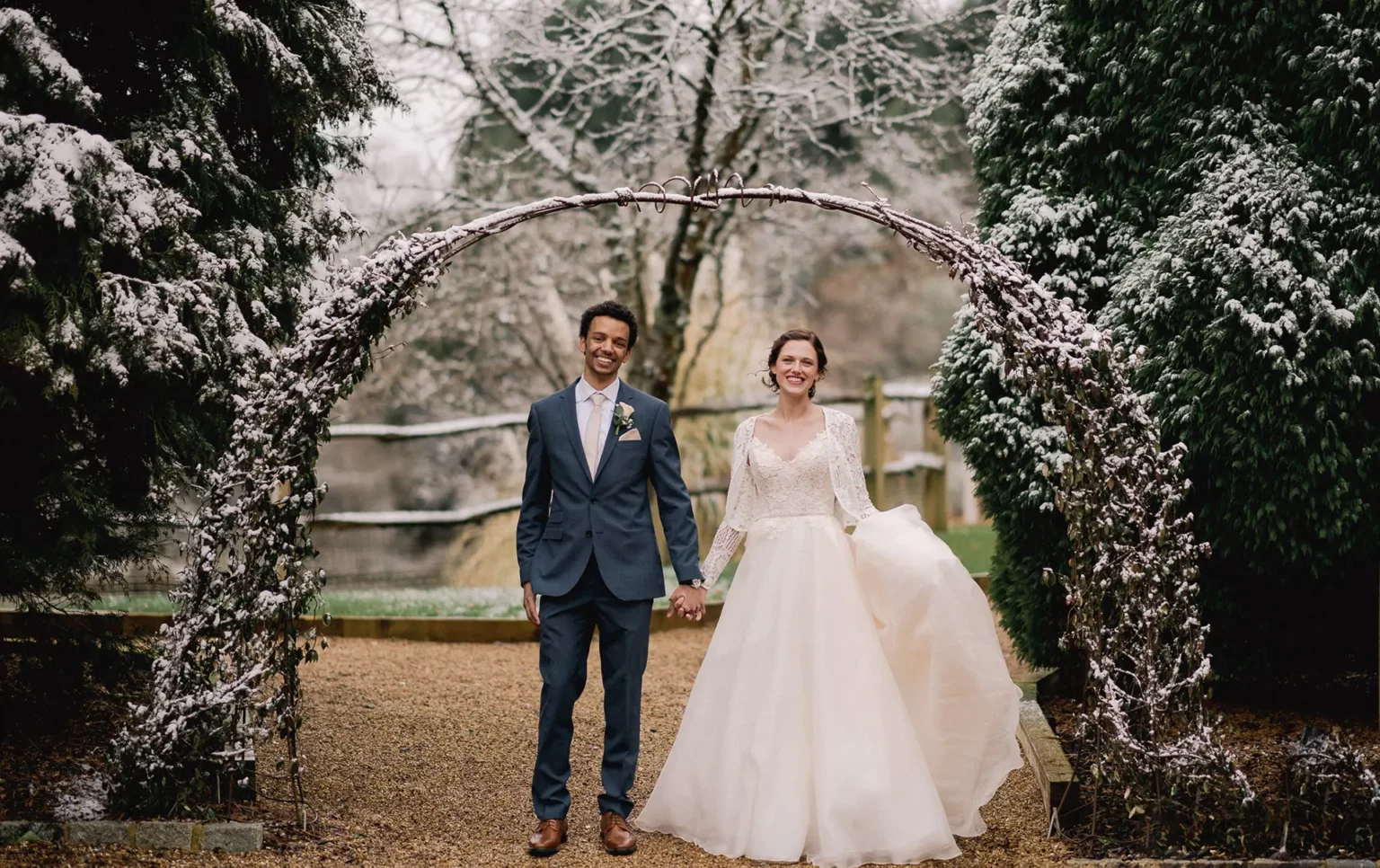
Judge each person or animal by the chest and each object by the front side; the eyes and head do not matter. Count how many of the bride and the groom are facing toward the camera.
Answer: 2

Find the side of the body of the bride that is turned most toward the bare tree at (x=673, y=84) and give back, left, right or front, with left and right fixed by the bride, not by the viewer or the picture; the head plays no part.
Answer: back

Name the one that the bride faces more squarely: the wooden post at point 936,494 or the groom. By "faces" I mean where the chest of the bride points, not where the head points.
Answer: the groom

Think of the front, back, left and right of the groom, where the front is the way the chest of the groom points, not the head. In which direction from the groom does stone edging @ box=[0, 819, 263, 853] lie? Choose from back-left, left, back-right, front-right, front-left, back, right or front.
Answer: right

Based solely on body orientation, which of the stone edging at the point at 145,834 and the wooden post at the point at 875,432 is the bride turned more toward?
the stone edging

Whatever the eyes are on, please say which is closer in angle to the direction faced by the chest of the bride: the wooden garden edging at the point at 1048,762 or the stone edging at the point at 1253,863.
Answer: the stone edging

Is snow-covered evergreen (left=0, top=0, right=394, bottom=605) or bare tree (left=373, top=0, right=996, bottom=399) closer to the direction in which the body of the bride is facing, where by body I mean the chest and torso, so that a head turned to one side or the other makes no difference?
the snow-covered evergreen

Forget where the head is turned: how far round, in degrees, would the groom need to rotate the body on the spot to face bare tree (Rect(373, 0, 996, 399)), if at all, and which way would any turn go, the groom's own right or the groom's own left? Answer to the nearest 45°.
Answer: approximately 180°

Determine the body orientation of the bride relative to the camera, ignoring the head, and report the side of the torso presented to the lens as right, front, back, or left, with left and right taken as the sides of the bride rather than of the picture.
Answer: front

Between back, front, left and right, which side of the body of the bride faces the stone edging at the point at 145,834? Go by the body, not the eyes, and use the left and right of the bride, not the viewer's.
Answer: right

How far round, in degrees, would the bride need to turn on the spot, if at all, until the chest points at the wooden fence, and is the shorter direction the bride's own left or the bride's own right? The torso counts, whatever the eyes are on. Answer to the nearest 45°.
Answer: approximately 180°

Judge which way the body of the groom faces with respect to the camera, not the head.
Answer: toward the camera

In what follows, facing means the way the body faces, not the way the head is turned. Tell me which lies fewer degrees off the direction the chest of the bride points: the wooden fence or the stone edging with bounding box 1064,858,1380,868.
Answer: the stone edging

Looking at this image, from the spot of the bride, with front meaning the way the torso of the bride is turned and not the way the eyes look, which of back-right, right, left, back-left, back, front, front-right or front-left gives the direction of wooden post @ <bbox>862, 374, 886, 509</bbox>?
back
